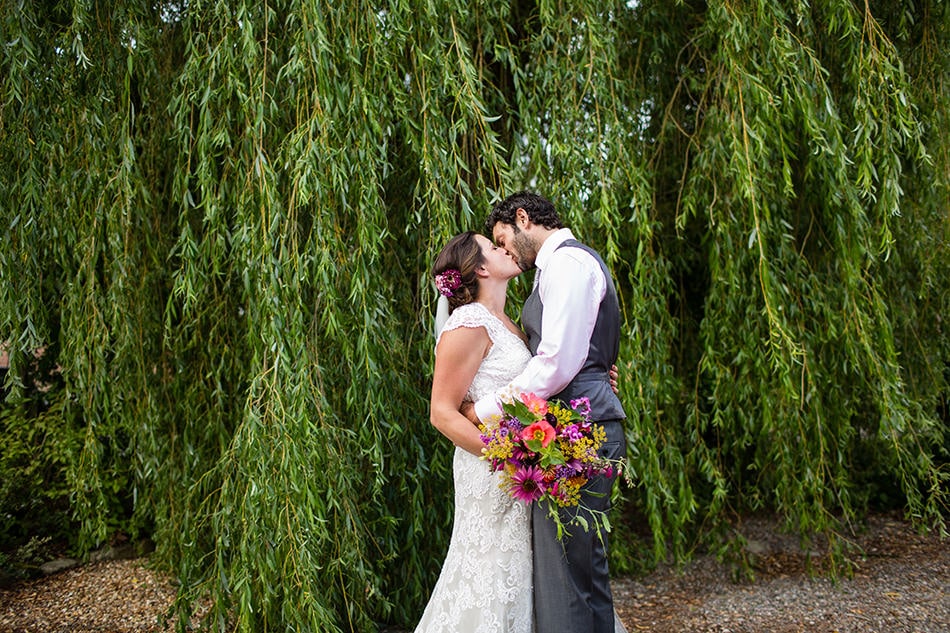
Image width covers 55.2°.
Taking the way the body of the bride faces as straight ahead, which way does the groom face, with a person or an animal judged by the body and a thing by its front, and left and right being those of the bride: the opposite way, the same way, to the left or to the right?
the opposite way

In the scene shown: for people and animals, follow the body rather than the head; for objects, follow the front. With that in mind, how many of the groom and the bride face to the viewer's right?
1

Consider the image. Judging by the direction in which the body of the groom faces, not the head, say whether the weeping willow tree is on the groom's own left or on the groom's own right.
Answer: on the groom's own right

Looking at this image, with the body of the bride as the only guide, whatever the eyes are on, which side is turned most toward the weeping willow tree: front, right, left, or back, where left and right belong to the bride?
left

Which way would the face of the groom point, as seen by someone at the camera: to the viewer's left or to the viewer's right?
to the viewer's left

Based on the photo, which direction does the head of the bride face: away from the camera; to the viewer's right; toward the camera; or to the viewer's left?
to the viewer's right

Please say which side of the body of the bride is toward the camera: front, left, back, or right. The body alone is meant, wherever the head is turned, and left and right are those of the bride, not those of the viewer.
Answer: right

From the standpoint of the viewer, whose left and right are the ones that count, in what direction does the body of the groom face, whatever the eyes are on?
facing to the left of the viewer
